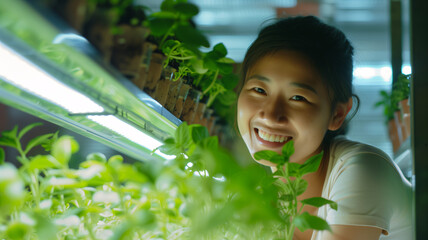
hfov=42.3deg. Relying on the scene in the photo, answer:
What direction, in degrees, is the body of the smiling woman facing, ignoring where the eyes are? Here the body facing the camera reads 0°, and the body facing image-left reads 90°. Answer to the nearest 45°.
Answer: approximately 45°

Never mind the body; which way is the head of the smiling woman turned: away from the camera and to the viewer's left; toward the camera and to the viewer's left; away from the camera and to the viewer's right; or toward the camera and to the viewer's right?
toward the camera and to the viewer's left

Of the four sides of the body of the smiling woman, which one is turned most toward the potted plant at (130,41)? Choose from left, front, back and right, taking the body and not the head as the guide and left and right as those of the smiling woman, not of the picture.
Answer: front

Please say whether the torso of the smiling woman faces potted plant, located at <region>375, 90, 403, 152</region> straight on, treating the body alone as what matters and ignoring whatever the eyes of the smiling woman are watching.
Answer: no
